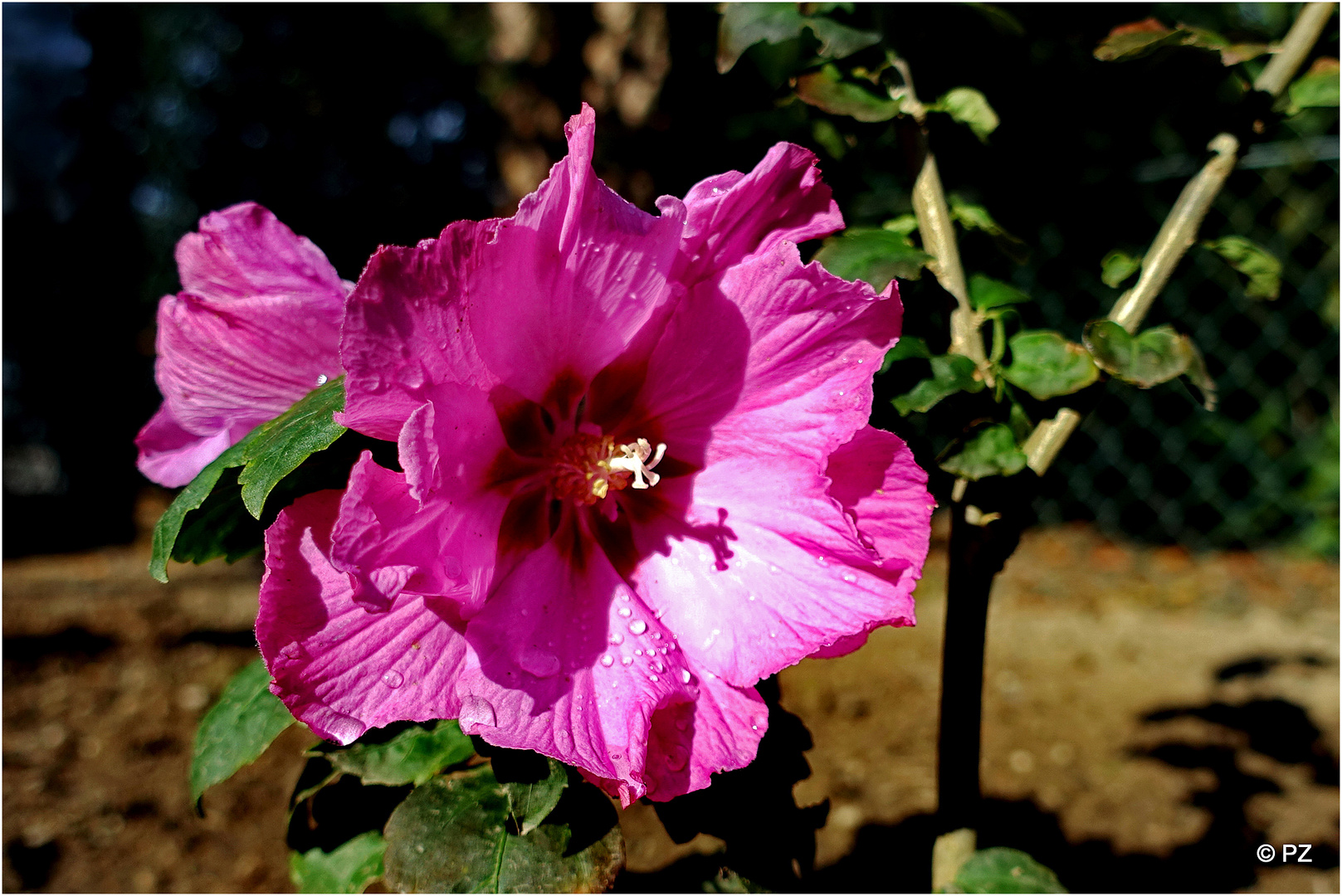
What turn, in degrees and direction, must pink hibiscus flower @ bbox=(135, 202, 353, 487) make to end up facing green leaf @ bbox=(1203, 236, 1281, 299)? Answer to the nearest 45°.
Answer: approximately 180°

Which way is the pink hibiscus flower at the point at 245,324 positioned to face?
to the viewer's left

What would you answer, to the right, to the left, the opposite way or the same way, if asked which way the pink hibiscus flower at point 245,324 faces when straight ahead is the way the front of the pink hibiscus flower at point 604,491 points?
to the right

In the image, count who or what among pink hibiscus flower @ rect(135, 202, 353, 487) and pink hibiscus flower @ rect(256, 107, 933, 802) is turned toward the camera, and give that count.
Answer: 1

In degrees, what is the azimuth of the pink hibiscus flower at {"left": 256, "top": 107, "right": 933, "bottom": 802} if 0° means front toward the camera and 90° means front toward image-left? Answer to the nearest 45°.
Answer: approximately 0°

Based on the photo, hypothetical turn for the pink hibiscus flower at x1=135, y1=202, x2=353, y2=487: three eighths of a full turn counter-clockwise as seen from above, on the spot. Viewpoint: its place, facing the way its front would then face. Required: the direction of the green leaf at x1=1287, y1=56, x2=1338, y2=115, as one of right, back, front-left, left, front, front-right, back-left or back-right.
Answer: front-left

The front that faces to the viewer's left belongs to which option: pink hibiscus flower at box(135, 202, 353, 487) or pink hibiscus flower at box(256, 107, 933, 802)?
pink hibiscus flower at box(135, 202, 353, 487)
